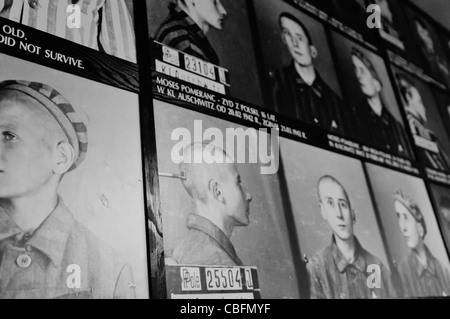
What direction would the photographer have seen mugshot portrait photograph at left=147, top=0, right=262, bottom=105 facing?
facing the viewer and to the right of the viewer
